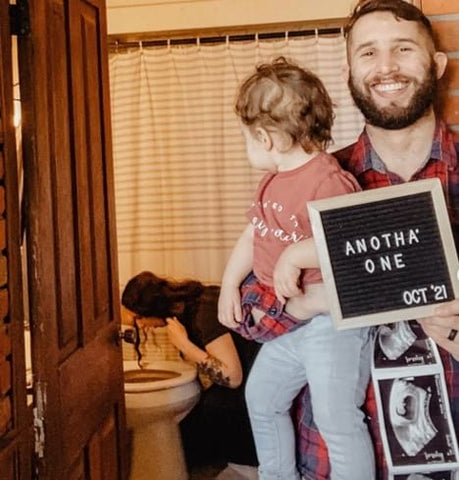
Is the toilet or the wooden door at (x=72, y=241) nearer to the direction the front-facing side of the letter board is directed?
the wooden door

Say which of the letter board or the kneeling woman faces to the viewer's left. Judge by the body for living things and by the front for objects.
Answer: the kneeling woman

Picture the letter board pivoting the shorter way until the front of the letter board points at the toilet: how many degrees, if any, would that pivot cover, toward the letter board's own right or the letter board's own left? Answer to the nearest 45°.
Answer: approximately 135° to the letter board's own right

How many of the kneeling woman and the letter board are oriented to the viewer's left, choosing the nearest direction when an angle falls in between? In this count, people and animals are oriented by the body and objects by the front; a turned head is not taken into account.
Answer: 1

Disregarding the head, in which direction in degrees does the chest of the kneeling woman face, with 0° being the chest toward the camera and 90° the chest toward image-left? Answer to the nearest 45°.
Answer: approximately 90°

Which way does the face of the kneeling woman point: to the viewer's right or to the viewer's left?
to the viewer's left

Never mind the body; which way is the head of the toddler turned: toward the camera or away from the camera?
away from the camera
